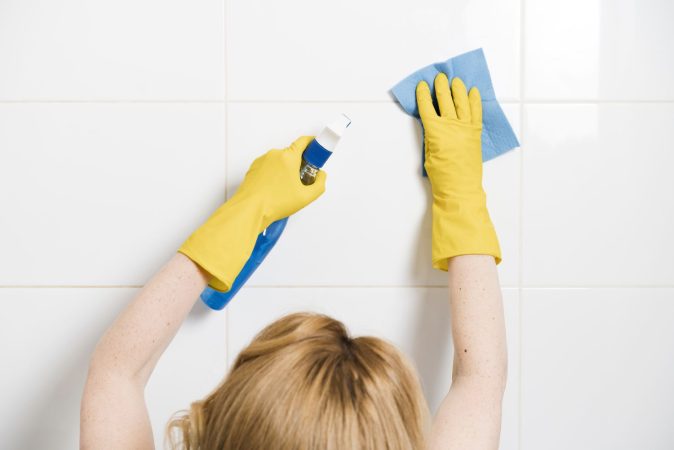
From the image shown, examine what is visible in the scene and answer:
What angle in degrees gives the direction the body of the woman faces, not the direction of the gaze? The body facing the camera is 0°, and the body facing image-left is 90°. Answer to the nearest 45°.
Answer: approximately 180°

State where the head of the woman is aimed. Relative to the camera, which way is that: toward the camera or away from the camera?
away from the camera
